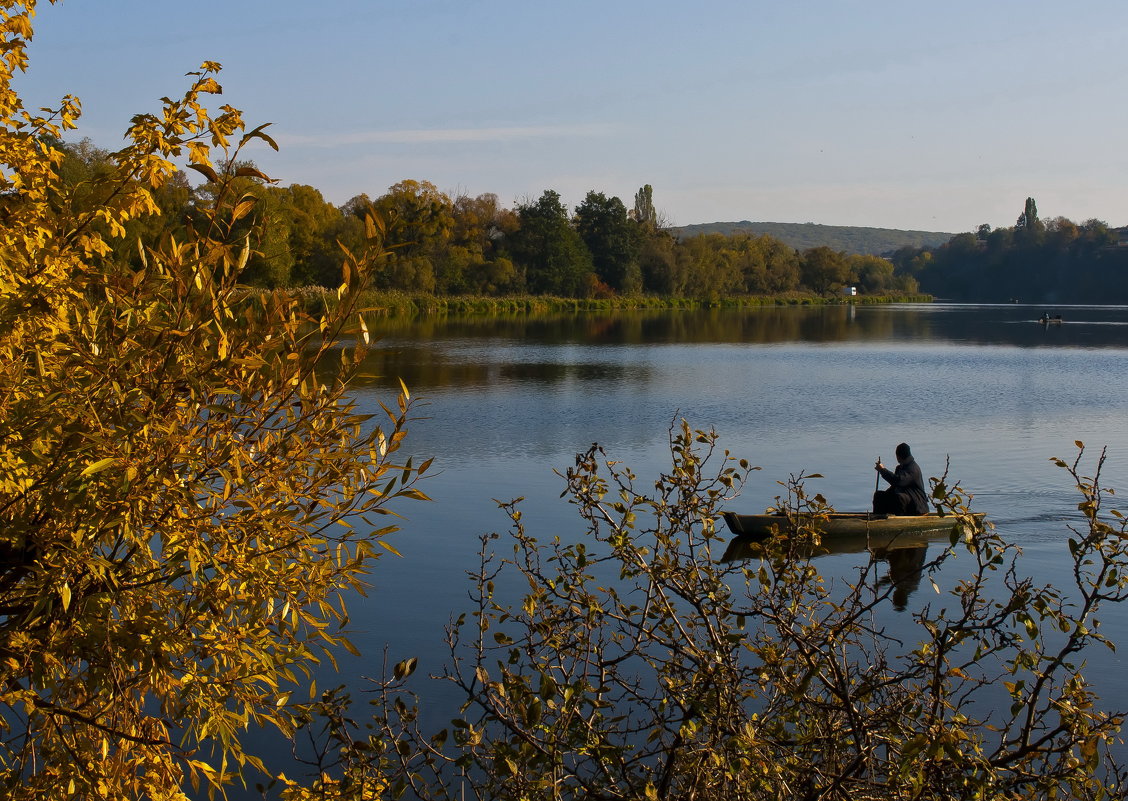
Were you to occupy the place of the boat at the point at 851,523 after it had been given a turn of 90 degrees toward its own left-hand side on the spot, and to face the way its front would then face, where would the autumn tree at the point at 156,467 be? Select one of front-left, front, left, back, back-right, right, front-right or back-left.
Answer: front

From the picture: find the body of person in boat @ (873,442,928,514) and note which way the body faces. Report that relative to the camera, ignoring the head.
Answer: to the viewer's left

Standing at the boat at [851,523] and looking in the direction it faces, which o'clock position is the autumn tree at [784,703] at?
The autumn tree is roughly at 9 o'clock from the boat.

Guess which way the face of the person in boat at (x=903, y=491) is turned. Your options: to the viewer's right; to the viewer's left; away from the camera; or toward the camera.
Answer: to the viewer's left

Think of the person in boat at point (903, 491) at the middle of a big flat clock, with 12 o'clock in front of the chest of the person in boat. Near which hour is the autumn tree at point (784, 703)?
The autumn tree is roughly at 9 o'clock from the person in boat.

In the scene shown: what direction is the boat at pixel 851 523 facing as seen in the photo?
to the viewer's left

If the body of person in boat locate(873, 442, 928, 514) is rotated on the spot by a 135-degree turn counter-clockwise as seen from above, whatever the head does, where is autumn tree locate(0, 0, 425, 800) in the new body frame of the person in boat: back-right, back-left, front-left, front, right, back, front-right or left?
front-right
